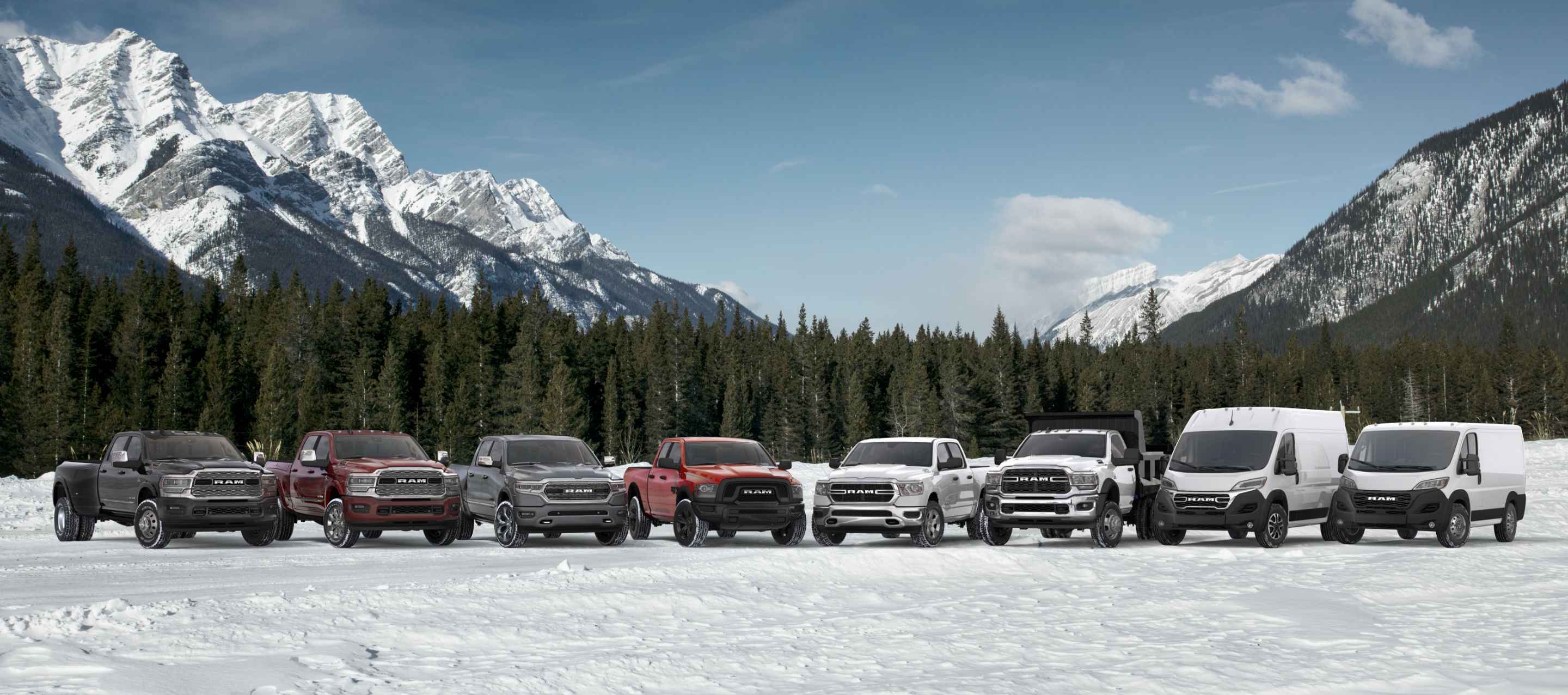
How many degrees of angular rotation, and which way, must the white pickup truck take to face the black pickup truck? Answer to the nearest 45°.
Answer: approximately 45° to its right

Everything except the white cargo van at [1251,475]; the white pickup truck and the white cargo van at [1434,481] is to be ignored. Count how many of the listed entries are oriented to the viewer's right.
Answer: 0

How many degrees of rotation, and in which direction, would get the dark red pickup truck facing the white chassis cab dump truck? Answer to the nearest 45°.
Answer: approximately 45° to its left

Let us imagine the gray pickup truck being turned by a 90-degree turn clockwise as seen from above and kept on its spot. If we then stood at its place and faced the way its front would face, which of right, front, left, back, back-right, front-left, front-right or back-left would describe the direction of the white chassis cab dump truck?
back-left

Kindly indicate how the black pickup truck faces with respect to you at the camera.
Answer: facing the viewer and to the right of the viewer

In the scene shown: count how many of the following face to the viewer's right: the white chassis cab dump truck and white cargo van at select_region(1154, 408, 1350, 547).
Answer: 0

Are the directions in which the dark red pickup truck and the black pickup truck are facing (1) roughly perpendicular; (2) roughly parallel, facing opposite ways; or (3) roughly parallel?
roughly parallel

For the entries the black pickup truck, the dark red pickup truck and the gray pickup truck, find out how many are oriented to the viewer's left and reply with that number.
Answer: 0

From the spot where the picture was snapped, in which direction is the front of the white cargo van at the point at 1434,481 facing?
facing the viewer and to the left of the viewer

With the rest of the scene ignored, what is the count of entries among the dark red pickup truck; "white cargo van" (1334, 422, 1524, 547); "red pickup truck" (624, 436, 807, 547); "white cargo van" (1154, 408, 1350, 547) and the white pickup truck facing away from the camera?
0

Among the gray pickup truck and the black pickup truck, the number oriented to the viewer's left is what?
0

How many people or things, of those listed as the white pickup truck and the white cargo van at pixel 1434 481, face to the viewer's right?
0
